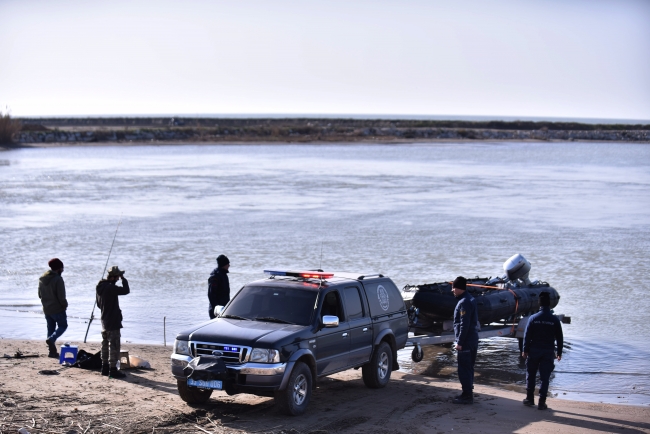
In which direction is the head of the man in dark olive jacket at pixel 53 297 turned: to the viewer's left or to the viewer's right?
to the viewer's right

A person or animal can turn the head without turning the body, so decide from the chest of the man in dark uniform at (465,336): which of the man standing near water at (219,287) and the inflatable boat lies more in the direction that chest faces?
the man standing near water

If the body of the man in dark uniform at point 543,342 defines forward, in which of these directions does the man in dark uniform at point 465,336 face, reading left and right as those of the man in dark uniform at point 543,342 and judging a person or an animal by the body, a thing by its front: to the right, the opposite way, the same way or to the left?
to the left

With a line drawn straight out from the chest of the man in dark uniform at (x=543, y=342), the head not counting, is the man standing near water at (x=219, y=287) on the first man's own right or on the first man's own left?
on the first man's own left

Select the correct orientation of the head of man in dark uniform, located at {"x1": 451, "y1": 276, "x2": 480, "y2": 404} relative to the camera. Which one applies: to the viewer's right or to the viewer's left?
to the viewer's left

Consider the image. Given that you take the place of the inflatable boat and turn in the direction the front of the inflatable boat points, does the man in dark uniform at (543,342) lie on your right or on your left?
on your left

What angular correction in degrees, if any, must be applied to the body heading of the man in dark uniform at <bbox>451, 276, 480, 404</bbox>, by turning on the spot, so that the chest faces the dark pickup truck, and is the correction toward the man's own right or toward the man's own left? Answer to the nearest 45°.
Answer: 0° — they already face it

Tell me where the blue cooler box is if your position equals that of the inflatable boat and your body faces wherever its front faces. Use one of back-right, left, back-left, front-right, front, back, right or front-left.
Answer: front

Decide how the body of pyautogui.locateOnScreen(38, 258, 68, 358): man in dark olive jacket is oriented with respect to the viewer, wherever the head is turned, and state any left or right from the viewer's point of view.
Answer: facing away from the viewer and to the right of the viewer

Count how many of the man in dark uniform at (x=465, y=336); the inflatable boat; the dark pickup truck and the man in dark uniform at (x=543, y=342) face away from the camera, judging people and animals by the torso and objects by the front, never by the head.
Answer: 1

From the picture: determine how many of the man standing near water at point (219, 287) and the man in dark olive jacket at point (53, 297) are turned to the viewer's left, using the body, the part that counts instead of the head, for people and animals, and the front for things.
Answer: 0

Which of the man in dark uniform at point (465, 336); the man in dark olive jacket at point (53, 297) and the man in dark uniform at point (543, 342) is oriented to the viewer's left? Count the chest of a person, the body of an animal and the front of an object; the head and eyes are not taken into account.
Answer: the man in dark uniform at point (465, 336)

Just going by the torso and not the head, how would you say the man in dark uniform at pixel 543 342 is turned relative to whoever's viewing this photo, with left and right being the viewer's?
facing away from the viewer
